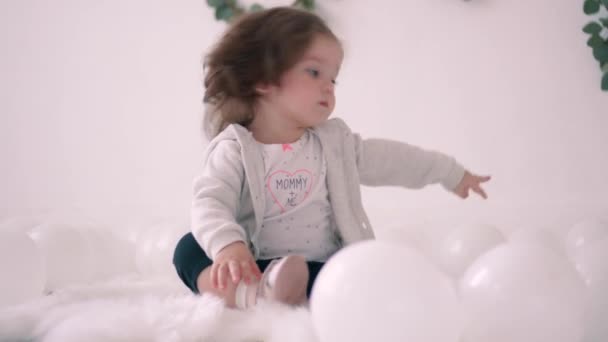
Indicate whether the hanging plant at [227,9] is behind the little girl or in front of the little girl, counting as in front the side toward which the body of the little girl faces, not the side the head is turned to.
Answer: behind

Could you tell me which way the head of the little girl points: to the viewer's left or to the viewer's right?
to the viewer's right

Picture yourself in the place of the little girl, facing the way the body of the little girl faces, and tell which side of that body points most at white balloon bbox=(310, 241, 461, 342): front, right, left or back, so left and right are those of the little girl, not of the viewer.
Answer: front

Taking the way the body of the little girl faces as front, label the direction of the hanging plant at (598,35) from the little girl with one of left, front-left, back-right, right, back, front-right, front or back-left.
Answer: back-left

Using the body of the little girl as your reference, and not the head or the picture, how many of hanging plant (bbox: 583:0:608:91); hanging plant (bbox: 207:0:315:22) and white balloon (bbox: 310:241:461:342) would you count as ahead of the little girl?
1

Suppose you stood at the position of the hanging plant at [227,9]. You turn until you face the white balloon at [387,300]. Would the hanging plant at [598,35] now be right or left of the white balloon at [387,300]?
left

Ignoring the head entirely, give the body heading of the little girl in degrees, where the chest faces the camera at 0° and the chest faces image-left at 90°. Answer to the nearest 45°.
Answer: approximately 0°

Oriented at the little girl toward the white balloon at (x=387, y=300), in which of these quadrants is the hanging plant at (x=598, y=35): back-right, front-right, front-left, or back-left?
back-left
